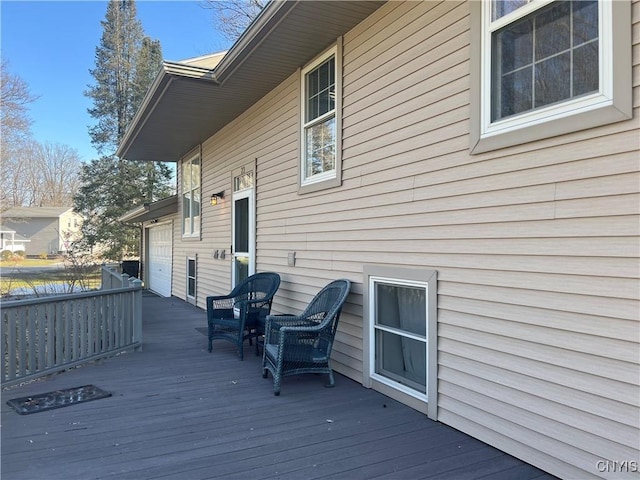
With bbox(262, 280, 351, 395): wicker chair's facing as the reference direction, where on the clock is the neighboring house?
The neighboring house is roughly at 2 o'clock from the wicker chair.

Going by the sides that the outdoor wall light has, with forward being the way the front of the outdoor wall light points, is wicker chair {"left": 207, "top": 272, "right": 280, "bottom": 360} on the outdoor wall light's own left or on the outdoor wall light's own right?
on the outdoor wall light's own left

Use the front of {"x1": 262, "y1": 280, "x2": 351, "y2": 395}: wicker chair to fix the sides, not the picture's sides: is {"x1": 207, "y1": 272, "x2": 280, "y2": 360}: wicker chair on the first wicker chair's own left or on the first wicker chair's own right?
on the first wicker chair's own right

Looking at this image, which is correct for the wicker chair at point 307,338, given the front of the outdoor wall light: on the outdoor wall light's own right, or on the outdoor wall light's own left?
on the outdoor wall light's own left

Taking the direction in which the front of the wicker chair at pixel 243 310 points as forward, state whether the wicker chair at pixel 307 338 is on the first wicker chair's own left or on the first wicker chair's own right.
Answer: on the first wicker chair's own left

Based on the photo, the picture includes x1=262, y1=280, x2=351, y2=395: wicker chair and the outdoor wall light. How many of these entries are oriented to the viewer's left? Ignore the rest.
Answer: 2

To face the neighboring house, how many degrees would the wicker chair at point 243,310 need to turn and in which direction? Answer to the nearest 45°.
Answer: approximately 90° to its right

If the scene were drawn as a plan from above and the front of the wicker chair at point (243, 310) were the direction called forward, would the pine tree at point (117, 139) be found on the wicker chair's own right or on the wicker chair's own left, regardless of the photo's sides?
on the wicker chair's own right

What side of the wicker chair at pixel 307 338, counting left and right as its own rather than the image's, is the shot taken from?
left

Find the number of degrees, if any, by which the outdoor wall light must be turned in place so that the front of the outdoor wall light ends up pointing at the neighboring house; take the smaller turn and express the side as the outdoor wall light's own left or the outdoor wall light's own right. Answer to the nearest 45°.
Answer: approximately 45° to the outdoor wall light's own right

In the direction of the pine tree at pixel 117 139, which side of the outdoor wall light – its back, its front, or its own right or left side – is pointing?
right

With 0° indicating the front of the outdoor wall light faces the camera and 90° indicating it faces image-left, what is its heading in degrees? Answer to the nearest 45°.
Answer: approximately 90°
